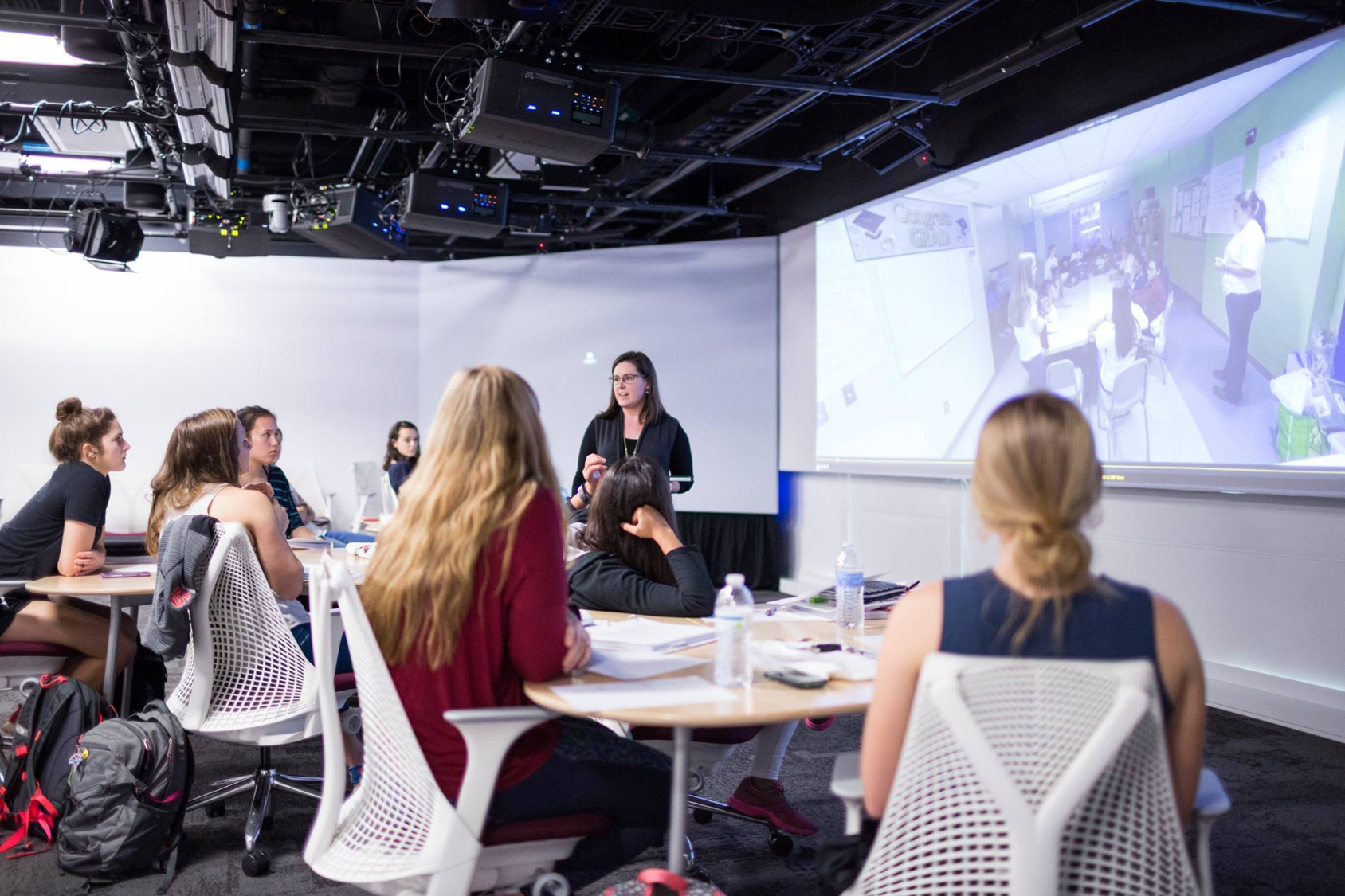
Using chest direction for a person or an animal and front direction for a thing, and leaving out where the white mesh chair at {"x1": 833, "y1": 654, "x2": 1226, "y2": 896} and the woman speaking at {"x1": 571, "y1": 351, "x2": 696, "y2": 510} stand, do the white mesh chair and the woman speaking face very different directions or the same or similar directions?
very different directions

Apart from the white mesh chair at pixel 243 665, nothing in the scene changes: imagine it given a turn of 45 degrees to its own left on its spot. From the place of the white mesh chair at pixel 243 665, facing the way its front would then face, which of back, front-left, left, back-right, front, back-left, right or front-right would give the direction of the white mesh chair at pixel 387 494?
front

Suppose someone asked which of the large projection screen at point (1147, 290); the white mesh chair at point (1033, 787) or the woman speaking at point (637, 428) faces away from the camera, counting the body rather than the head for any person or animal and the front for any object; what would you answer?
the white mesh chair

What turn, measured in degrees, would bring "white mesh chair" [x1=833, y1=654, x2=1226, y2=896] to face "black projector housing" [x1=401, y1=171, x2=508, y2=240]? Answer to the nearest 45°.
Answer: approximately 45° to its left

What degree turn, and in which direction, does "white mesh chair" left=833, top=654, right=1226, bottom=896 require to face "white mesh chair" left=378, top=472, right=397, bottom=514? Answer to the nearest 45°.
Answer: approximately 45° to its left

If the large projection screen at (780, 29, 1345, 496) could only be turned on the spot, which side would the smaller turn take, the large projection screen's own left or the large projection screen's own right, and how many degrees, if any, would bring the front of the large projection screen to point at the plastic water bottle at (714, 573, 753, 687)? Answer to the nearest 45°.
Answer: approximately 45° to the large projection screen's own left

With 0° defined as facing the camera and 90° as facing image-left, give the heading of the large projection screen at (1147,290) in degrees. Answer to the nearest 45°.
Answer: approximately 45°

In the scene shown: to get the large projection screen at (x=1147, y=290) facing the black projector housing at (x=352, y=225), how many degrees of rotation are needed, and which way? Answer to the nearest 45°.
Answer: approximately 45° to its right

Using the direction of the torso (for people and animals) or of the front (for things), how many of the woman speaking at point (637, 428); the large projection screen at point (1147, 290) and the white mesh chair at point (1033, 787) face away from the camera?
1

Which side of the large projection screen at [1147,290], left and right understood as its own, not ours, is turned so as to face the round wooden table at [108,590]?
front

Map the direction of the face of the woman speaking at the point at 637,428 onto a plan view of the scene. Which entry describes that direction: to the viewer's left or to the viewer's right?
to the viewer's left

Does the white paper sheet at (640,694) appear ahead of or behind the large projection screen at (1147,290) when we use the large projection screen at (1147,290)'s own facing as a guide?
ahead

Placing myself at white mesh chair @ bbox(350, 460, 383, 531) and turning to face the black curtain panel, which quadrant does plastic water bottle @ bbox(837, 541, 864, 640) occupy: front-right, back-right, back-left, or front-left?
front-right

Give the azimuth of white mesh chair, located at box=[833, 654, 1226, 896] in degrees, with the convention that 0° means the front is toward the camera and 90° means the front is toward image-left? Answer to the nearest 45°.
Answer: approximately 180°

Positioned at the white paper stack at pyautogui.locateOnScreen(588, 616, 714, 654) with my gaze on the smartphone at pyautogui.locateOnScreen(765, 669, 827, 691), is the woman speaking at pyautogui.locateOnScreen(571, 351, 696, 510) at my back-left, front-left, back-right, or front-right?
back-left

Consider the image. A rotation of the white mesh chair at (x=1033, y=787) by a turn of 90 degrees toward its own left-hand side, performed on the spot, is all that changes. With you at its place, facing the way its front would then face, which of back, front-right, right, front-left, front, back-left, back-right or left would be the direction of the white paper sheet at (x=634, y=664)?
front-right

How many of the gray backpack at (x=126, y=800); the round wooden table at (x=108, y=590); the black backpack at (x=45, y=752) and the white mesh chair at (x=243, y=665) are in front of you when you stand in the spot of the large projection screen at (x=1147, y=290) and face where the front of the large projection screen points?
4

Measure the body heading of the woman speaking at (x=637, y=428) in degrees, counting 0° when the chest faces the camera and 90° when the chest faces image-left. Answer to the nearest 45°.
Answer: approximately 45°

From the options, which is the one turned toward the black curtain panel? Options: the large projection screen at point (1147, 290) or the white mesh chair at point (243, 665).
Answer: the white mesh chair
